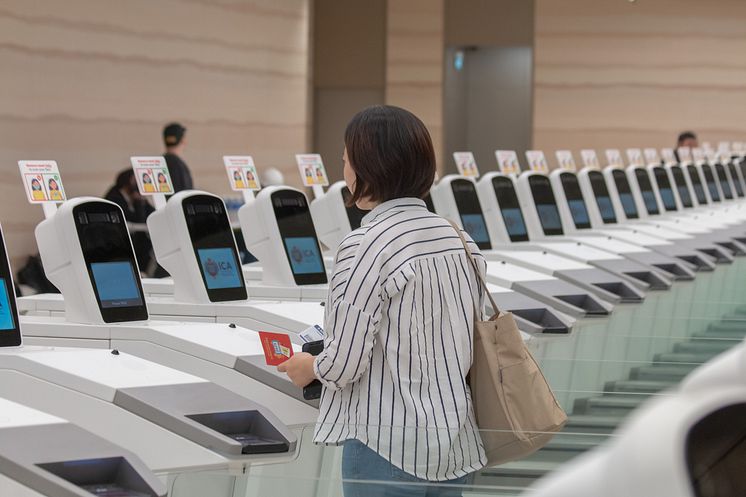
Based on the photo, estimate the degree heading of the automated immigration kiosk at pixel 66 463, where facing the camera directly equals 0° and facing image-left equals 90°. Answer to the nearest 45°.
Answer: approximately 315°

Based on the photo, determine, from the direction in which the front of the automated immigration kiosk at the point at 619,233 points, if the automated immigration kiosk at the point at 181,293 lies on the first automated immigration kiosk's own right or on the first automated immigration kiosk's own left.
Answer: on the first automated immigration kiosk's own right

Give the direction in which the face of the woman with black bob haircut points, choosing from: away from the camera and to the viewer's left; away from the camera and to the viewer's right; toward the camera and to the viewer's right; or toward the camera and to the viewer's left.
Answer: away from the camera and to the viewer's left

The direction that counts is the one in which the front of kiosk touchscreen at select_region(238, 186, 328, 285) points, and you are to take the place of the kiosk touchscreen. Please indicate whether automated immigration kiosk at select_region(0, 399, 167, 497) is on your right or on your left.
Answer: on your right

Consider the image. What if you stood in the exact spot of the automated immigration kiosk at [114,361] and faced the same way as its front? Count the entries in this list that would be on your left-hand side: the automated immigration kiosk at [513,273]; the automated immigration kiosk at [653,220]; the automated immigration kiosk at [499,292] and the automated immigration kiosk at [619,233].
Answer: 4

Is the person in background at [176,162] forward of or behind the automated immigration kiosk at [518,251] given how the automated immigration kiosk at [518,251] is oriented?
behind

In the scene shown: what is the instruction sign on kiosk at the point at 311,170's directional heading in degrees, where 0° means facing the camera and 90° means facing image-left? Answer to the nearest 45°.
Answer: approximately 315°

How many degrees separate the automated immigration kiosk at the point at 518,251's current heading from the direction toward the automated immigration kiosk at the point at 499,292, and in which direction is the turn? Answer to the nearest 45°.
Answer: approximately 45° to its right

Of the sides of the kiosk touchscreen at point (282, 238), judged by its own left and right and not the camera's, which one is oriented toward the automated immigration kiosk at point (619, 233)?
left
